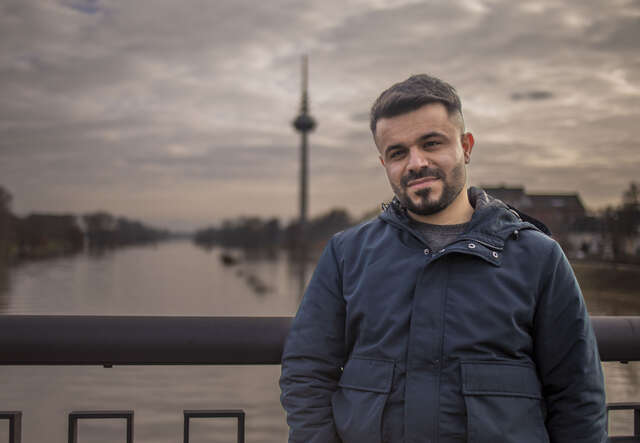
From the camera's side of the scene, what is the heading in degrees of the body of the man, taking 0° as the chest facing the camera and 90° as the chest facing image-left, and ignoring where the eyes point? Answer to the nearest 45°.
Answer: approximately 0°
